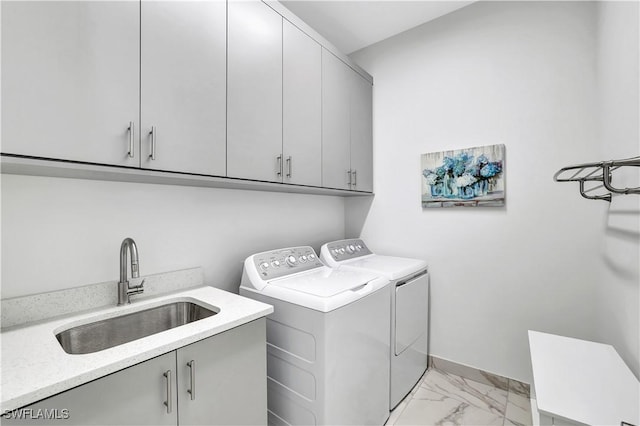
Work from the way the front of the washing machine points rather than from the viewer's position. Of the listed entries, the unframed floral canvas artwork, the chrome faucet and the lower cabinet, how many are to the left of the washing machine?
1

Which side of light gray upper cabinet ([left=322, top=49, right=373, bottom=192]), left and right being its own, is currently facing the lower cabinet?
right

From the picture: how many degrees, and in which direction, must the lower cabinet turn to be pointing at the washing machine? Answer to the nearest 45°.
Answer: approximately 45° to its left

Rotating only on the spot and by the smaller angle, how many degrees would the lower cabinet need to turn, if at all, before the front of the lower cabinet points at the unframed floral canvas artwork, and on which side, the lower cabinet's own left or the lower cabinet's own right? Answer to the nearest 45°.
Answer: approximately 45° to the lower cabinet's own left

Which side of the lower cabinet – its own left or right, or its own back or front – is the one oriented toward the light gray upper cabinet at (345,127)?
left

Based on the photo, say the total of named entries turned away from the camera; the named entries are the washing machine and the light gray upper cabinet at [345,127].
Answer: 0

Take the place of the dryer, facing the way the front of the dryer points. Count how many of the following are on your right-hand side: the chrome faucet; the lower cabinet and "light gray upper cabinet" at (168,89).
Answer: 3

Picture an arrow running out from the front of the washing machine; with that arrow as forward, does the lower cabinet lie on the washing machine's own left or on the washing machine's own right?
on the washing machine's own right

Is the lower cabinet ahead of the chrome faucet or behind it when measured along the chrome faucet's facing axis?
ahead

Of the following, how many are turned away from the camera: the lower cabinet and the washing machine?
0
